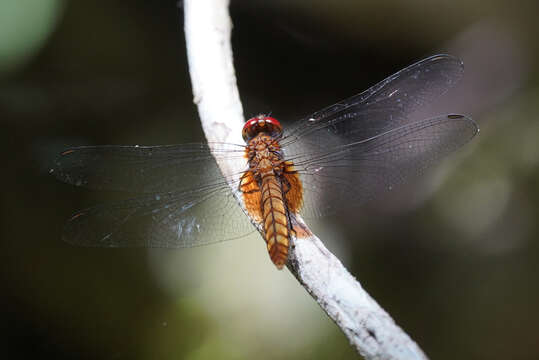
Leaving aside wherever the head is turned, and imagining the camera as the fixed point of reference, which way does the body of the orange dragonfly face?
away from the camera
